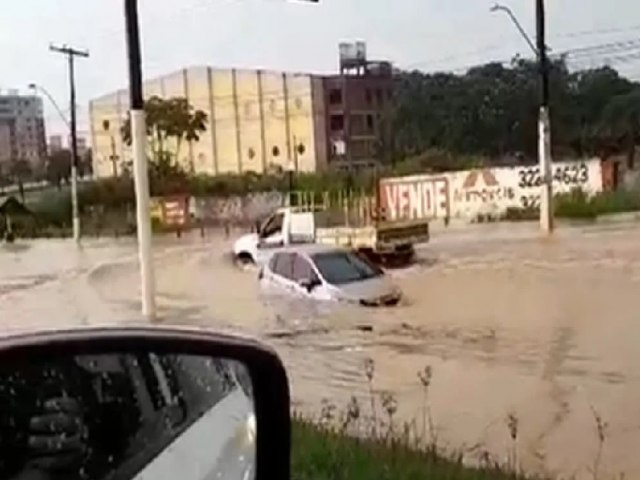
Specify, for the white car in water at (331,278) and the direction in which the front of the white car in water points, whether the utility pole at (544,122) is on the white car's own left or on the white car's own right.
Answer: on the white car's own left

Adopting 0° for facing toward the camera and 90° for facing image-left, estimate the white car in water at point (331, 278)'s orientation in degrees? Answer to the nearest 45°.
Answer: approximately 315°

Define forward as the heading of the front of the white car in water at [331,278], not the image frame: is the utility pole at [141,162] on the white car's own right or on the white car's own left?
on the white car's own right

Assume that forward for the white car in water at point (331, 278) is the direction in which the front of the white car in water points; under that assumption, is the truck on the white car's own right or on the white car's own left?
on the white car's own left
